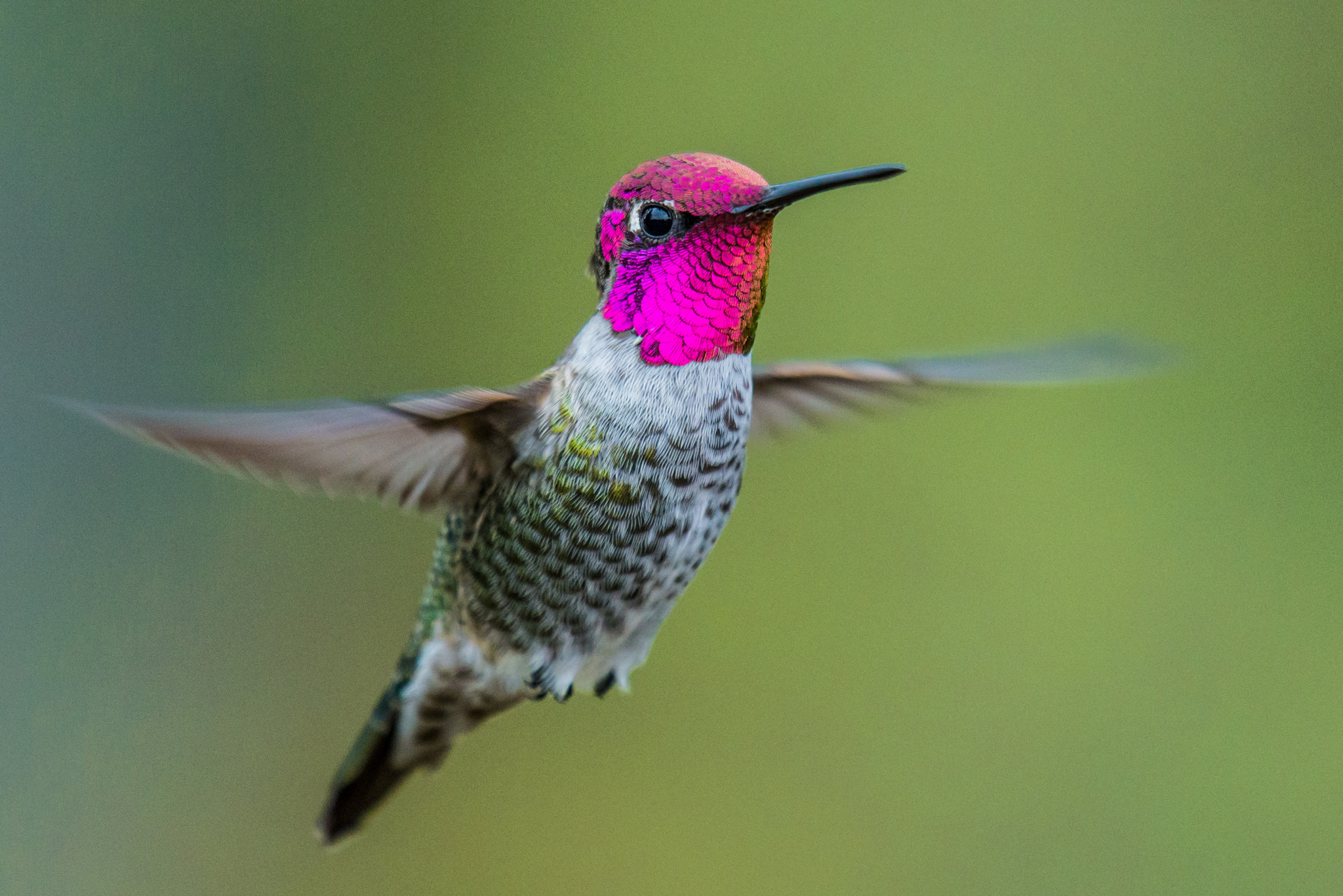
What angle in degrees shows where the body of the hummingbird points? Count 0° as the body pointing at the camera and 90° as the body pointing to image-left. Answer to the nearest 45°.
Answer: approximately 315°
